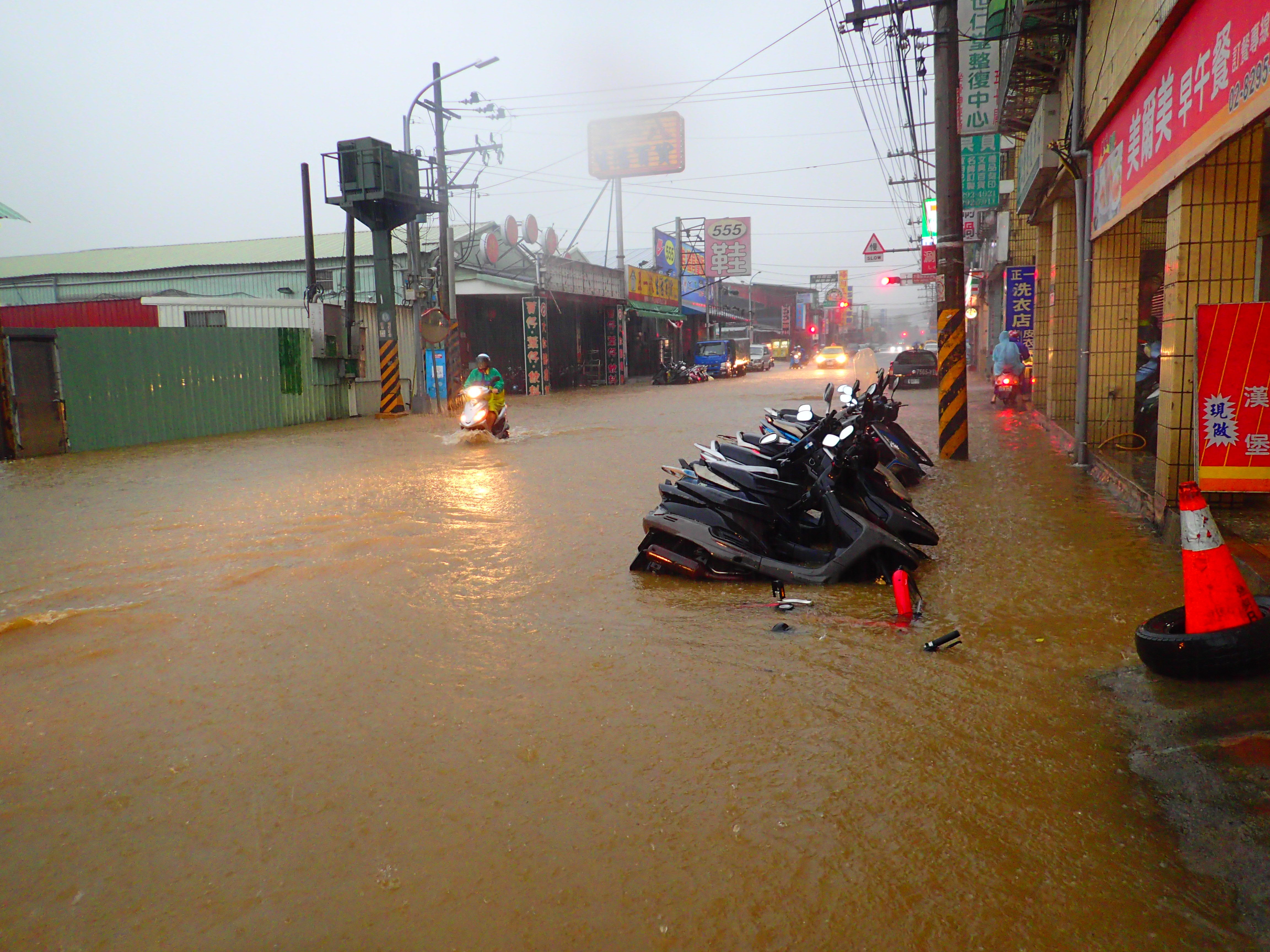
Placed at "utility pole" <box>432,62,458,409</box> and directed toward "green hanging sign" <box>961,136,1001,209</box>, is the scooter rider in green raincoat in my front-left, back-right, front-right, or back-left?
front-right

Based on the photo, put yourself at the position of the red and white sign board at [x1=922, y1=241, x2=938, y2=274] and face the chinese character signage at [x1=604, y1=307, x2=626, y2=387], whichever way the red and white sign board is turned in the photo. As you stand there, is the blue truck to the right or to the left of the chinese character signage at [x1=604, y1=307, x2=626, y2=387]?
right

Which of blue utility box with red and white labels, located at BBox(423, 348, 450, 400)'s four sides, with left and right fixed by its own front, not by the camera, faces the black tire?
front

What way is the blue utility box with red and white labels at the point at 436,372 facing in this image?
toward the camera

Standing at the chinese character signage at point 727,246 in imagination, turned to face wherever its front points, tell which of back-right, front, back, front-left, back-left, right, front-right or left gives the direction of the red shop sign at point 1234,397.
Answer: front

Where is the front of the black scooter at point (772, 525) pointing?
to the viewer's right

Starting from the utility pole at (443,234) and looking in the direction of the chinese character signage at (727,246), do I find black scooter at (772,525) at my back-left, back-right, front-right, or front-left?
back-right

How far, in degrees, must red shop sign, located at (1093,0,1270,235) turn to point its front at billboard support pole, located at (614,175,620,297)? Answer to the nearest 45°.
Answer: approximately 90° to its right

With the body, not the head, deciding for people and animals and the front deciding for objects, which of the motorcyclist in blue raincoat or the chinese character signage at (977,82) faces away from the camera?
the motorcyclist in blue raincoat

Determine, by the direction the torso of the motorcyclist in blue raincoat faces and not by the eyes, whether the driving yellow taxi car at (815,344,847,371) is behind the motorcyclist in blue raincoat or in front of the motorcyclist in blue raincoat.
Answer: in front

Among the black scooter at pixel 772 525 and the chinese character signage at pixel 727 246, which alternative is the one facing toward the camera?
the chinese character signage

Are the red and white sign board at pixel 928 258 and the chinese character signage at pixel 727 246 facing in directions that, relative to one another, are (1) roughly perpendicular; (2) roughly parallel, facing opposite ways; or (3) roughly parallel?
roughly parallel

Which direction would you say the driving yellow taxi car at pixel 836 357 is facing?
toward the camera

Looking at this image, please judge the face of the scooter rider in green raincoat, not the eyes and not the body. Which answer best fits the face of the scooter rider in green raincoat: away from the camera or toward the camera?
toward the camera
